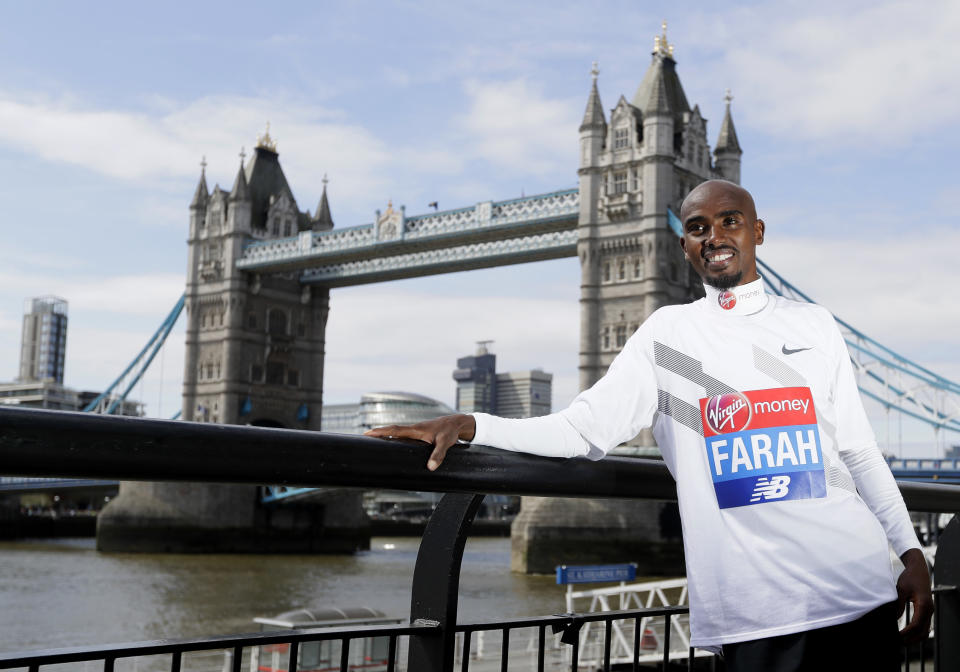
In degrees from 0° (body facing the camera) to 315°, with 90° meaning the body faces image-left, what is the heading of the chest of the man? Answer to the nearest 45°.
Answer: approximately 0°

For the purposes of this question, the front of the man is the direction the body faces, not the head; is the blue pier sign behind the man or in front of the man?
behind
